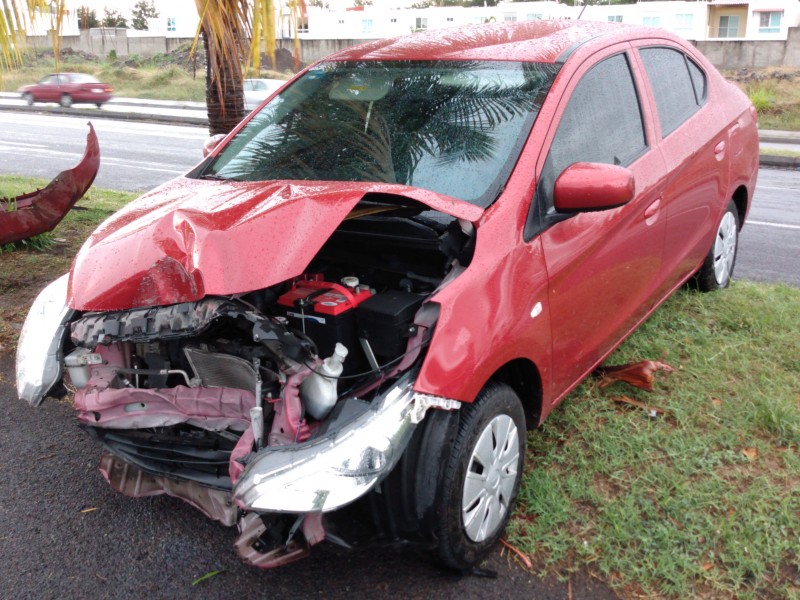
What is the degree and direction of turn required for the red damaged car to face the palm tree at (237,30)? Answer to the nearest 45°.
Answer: approximately 135° to its right

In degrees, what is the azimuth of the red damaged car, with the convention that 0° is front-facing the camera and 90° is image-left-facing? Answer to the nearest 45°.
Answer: approximately 45°

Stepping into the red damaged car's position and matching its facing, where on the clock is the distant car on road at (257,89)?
The distant car on road is roughly at 4 o'clock from the red damaged car.

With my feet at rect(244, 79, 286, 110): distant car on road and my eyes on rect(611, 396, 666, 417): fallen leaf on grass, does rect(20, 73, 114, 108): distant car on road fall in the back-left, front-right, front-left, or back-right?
back-right
